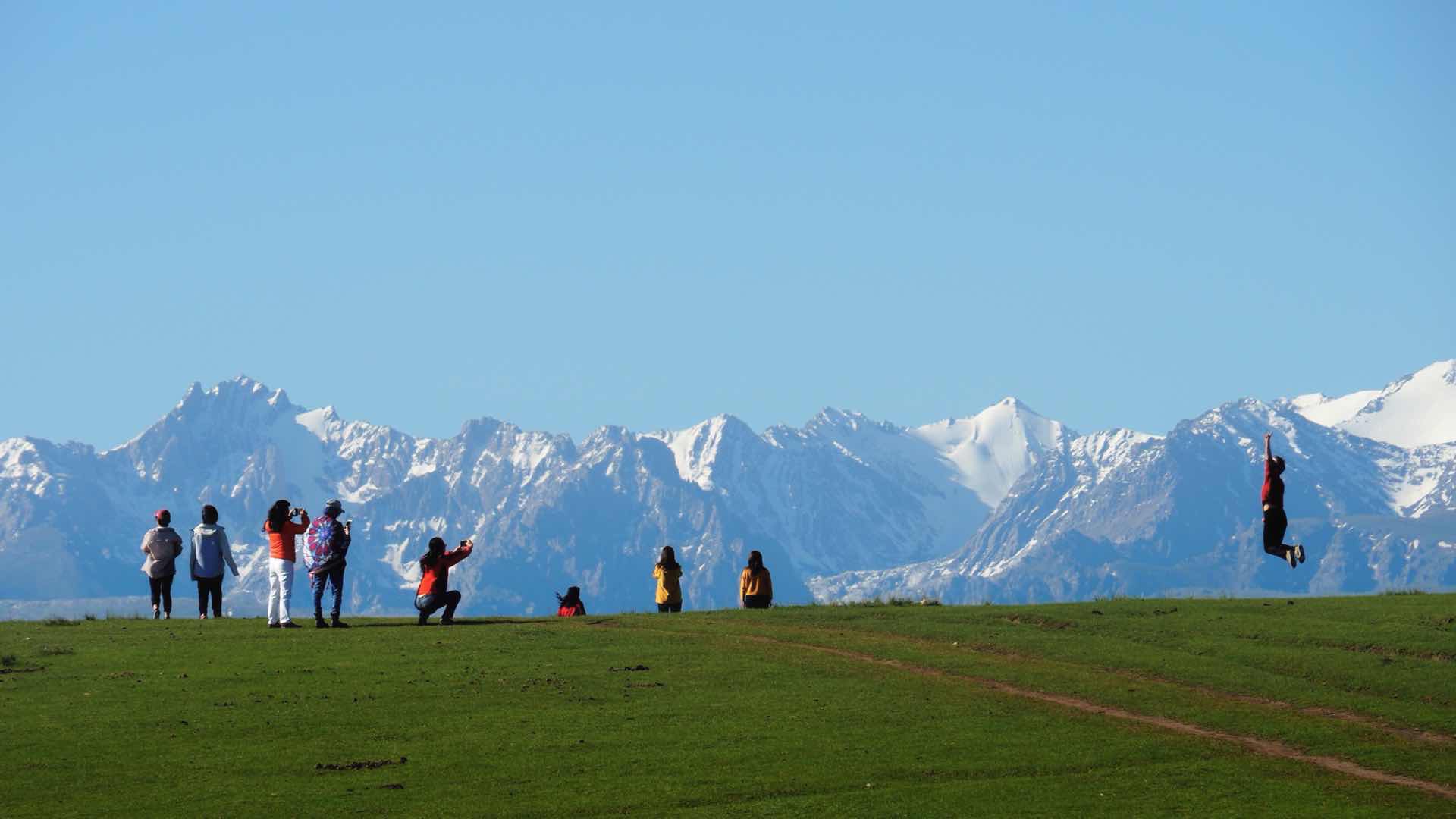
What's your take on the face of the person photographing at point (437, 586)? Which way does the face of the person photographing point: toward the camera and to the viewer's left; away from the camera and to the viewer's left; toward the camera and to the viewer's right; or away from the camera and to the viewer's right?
away from the camera and to the viewer's right

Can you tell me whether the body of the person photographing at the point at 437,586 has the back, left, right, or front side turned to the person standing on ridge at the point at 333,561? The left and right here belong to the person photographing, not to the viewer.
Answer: back

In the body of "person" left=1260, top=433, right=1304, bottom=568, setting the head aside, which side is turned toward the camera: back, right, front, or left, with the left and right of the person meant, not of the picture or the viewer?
left

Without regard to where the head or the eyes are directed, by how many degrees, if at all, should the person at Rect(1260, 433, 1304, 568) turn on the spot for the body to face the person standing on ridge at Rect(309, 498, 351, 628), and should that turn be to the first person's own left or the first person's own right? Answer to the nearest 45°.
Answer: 0° — they already face them

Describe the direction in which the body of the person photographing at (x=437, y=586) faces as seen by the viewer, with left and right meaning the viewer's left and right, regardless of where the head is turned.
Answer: facing away from the viewer and to the right of the viewer

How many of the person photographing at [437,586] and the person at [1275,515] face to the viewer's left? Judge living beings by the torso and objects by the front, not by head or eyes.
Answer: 1
